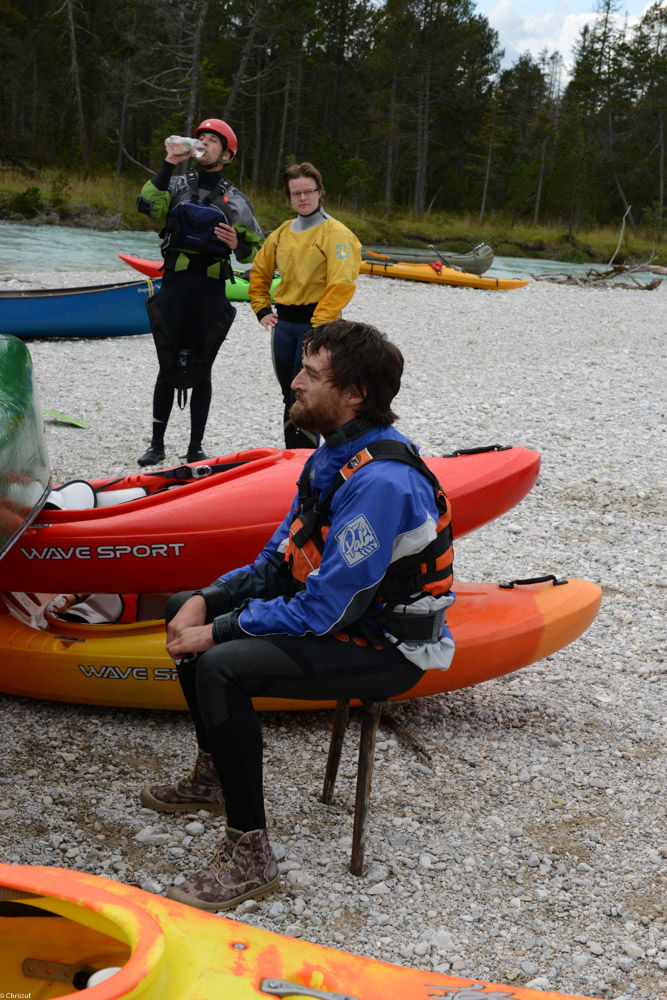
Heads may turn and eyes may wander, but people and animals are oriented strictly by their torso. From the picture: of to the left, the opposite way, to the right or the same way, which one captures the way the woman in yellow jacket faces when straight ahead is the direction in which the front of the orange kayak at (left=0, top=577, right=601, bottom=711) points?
to the right

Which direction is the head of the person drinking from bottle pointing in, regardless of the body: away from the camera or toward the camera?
toward the camera

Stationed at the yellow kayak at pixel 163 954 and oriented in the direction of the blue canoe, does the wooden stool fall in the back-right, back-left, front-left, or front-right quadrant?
front-right

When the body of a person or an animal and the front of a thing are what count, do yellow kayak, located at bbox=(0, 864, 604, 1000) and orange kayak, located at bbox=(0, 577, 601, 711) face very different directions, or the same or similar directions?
same or similar directions

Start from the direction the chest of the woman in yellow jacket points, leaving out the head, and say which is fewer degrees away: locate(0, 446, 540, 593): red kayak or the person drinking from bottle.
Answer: the red kayak

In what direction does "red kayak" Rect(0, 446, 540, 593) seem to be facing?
to the viewer's right

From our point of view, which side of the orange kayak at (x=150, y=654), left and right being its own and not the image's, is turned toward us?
right

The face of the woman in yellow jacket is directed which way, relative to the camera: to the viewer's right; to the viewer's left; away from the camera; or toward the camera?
toward the camera

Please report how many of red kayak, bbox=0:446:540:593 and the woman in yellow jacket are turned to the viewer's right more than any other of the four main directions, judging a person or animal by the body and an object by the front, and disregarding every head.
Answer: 1

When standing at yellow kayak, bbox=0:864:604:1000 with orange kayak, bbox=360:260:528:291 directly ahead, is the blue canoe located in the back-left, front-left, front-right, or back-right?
front-left

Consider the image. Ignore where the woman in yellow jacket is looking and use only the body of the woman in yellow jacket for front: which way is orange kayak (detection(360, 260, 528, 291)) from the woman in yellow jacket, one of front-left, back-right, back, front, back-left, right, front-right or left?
back

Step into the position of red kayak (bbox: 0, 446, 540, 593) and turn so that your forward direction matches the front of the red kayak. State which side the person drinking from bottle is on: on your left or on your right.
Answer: on your left

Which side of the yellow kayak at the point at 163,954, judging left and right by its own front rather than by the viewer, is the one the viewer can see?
right

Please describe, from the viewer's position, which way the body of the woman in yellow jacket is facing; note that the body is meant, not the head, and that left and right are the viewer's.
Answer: facing the viewer

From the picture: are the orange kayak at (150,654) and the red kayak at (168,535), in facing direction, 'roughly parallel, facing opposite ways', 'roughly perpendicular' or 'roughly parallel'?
roughly parallel
